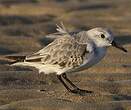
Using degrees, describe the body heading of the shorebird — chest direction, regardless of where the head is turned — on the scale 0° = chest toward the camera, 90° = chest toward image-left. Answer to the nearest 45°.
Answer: approximately 270°
